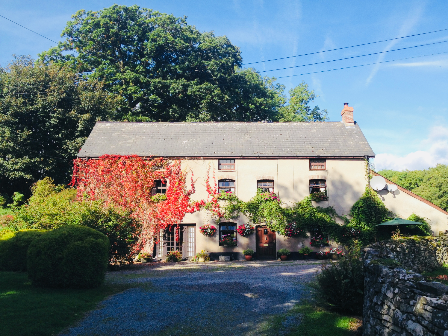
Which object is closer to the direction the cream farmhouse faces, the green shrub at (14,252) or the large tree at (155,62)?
the green shrub

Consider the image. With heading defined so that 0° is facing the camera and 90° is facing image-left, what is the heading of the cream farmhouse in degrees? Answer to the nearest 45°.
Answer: approximately 0°

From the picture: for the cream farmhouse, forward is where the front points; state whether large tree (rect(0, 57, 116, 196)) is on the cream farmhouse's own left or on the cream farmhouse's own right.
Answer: on the cream farmhouse's own right
